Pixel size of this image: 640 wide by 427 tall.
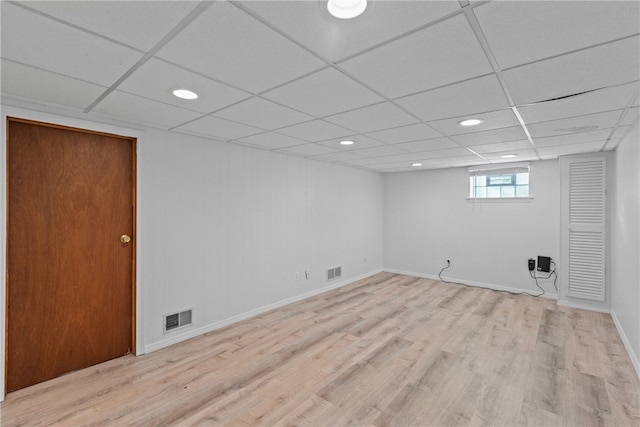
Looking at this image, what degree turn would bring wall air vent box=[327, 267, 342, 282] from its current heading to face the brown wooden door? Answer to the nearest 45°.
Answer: approximately 90° to its right

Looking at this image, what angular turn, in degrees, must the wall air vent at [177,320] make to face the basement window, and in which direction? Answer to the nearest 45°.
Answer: approximately 45° to its left

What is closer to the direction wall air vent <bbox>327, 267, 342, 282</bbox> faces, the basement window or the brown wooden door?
the basement window

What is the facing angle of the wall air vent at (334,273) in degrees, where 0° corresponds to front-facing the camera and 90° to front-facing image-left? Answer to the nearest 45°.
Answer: approximately 315°

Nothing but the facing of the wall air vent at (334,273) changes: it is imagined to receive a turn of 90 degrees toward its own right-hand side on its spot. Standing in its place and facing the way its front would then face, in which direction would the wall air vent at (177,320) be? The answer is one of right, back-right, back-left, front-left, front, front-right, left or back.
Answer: front

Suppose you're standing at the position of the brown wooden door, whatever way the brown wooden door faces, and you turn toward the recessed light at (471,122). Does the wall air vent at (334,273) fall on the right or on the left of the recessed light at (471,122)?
left

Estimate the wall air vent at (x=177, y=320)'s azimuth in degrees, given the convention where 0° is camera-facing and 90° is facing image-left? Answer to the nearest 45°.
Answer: approximately 315°
